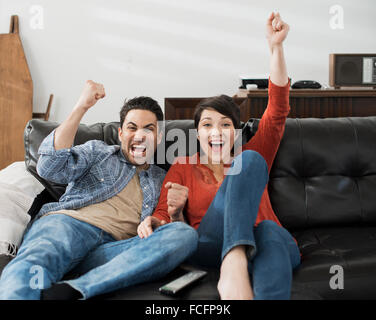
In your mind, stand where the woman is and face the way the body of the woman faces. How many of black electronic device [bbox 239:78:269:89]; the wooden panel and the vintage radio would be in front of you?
0

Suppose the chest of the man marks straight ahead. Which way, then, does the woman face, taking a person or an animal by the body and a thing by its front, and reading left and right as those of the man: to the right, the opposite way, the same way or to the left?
the same way

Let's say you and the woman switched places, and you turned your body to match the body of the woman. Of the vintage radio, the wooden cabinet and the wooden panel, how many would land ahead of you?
0

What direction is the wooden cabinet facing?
toward the camera

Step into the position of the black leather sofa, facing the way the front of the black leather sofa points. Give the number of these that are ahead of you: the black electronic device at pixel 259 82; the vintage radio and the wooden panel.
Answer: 0

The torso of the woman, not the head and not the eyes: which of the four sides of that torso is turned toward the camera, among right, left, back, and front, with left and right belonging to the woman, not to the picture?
front

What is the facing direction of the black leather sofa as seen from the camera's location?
facing the viewer

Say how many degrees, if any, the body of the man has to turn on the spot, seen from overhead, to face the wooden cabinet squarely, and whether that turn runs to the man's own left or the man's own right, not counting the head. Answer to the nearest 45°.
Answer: approximately 135° to the man's own left

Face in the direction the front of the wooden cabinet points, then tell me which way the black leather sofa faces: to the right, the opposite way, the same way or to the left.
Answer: the same way

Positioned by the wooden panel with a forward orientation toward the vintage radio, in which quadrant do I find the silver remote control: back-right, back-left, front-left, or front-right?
front-right

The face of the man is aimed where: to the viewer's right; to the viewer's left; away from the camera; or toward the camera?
toward the camera

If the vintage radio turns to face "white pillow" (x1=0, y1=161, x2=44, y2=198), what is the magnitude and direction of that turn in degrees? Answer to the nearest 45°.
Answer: approximately 45° to its right

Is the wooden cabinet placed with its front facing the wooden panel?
no
